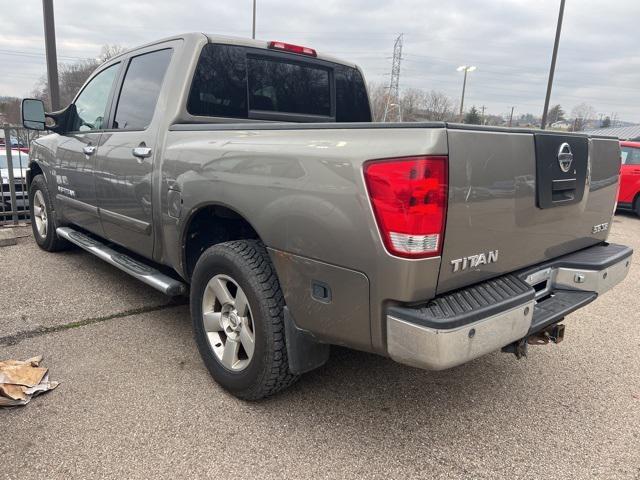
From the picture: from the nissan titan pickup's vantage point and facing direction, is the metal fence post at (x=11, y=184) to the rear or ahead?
ahead

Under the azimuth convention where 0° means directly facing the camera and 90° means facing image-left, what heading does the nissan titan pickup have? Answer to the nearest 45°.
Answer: approximately 135°

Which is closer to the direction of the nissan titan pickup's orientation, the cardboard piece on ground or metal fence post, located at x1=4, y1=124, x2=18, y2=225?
the metal fence post

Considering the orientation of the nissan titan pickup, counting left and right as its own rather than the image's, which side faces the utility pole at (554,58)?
right
